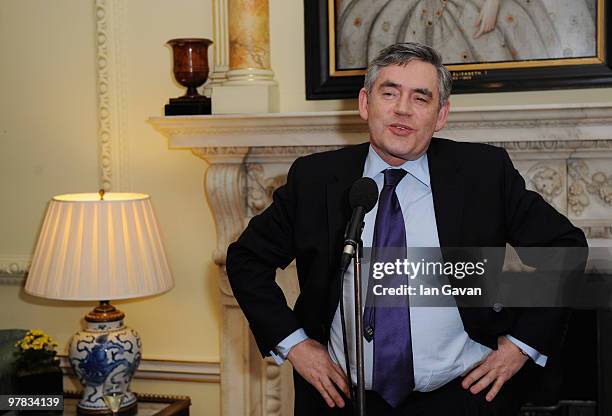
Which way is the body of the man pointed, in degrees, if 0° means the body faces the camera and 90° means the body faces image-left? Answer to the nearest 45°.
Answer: approximately 0°

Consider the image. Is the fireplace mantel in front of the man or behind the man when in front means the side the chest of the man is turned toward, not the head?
behind

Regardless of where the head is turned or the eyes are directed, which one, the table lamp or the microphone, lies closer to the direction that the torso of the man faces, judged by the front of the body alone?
the microphone

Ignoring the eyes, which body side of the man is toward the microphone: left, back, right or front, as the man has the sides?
front

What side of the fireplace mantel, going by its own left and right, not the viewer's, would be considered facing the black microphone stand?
front

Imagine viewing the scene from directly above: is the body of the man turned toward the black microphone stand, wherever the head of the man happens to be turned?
yes

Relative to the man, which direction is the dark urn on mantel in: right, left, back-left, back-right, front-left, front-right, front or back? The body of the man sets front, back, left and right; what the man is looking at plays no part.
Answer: back-right

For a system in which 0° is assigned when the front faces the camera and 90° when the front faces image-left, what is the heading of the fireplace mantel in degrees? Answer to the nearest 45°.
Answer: approximately 0°

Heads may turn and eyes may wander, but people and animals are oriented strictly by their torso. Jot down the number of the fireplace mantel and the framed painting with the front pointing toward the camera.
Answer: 2

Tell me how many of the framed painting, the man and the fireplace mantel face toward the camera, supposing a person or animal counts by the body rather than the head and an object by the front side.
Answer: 3
